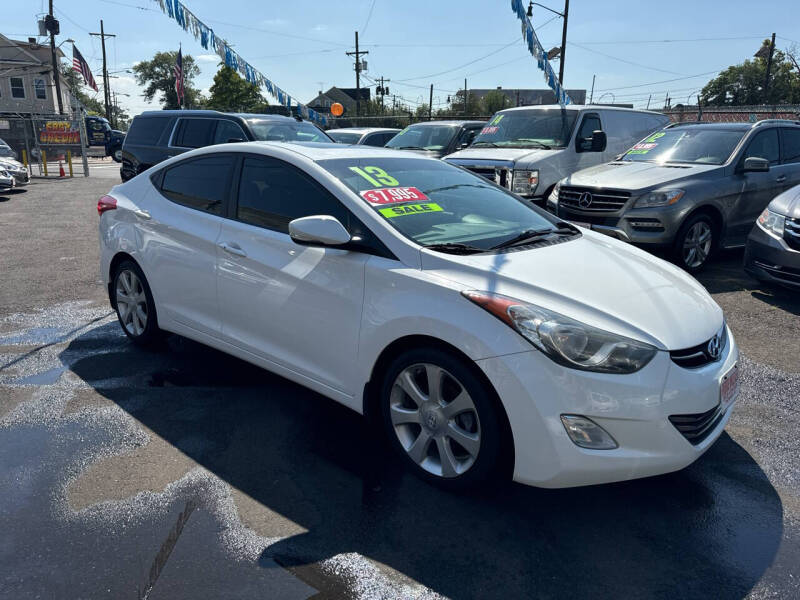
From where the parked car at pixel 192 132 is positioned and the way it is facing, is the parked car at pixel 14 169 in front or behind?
behind

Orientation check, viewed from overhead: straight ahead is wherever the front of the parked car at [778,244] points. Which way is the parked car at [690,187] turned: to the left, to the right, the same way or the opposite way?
the same way

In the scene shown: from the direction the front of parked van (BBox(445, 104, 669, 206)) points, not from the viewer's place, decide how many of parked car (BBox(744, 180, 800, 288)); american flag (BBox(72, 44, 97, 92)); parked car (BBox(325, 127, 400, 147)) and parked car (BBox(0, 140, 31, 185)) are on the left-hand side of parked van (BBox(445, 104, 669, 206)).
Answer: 1

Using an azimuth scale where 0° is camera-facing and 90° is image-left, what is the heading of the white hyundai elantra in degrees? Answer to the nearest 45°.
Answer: approximately 315°

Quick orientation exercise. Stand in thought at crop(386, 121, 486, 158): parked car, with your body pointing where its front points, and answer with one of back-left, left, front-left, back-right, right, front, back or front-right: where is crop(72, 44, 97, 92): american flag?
right

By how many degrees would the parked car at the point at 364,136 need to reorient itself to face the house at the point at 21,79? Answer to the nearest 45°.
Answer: approximately 90° to its right

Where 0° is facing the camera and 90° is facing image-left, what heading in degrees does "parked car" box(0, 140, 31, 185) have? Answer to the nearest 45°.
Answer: approximately 315°

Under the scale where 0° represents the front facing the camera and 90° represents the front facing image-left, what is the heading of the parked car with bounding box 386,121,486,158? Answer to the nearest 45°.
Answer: approximately 45°

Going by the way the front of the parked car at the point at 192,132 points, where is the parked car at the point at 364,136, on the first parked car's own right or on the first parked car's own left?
on the first parked car's own left

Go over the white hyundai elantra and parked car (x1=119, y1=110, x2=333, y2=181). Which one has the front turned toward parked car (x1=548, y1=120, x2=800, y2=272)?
parked car (x1=119, y1=110, x2=333, y2=181)

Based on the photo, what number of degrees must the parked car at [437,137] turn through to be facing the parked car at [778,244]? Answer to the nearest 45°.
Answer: approximately 90° to its left

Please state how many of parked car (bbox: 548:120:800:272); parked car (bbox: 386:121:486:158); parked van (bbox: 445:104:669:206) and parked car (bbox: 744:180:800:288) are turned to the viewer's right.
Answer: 0

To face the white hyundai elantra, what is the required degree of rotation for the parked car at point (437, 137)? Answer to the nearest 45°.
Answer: approximately 45° to its left

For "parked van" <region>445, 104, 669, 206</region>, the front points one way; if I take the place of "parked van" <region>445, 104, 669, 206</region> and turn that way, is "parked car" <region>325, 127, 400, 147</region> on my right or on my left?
on my right

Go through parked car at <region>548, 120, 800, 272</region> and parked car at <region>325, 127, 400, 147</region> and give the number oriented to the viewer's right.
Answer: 0
